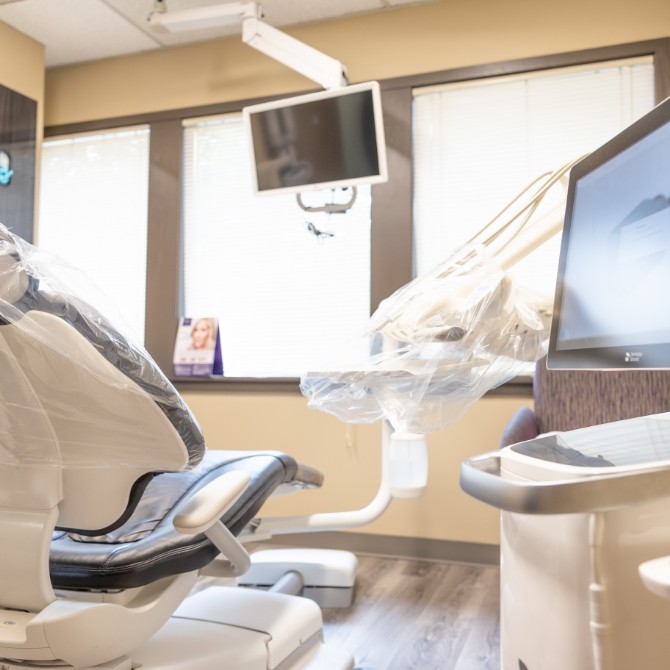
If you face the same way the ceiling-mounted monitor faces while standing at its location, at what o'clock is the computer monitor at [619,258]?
The computer monitor is roughly at 10 o'clock from the ceiling-mounted monitor.

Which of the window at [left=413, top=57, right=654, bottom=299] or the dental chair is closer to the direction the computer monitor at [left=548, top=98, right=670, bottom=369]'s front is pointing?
the dental chair

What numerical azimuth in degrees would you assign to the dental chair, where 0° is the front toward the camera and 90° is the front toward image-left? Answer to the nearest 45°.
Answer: approximately 225°

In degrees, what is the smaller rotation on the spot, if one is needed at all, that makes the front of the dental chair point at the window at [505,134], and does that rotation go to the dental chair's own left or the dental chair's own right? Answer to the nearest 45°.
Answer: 0° — it already faces it

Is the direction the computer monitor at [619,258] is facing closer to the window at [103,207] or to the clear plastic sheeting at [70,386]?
the clear plastic sheeting

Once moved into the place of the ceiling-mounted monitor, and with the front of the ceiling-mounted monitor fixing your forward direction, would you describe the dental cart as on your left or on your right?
on your left

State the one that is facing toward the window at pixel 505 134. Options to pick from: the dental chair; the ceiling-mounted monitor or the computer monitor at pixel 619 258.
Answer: the dental chair

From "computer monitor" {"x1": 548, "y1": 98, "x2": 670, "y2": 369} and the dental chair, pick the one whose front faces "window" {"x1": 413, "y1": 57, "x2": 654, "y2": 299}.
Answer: the dental chair

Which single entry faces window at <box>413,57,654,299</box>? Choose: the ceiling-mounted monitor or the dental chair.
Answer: the dental chair

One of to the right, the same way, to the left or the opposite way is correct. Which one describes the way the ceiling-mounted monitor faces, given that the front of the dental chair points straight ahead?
the opposite way
